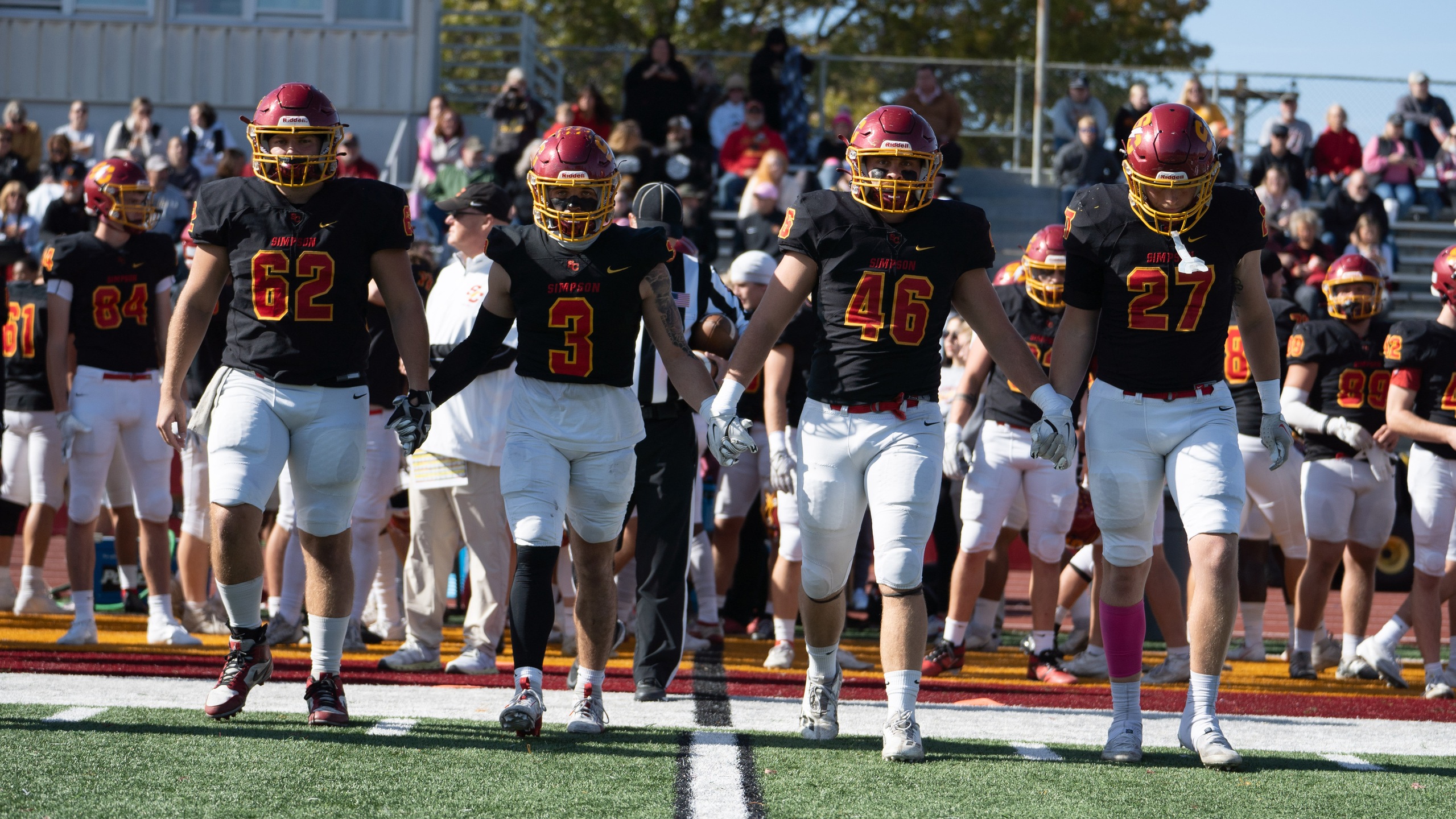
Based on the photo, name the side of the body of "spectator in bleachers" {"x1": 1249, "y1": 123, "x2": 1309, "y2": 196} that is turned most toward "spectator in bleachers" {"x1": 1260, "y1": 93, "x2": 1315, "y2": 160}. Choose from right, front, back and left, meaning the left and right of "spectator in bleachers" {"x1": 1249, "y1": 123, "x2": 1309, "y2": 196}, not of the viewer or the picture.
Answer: back

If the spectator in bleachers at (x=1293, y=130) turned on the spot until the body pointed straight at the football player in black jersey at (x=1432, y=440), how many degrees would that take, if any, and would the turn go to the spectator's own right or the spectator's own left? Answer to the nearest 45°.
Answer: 0° — they already face them

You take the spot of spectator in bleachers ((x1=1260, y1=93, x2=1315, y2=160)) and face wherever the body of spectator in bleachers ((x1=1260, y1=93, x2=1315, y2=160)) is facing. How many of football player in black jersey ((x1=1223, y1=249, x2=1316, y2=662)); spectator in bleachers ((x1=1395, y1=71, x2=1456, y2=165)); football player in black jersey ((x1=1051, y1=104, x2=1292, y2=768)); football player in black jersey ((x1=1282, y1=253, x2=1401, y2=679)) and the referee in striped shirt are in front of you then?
4

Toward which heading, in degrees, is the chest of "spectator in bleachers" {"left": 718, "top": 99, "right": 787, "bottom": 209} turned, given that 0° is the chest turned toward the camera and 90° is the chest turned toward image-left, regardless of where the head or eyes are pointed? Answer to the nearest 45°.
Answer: approximately 0°

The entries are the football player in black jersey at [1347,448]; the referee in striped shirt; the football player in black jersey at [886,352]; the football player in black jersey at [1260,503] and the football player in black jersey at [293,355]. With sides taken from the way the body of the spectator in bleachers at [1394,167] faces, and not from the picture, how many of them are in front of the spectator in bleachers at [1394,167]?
5

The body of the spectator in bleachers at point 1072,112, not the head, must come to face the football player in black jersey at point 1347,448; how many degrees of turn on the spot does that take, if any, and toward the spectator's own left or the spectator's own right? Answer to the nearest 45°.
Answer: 0° — they already face them

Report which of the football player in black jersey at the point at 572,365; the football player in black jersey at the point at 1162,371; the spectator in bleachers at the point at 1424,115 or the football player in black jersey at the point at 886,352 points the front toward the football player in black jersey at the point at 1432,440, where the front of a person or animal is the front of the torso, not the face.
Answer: the spectator in bleachers

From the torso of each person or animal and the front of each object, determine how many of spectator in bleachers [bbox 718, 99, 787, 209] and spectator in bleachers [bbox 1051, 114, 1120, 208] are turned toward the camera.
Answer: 2
